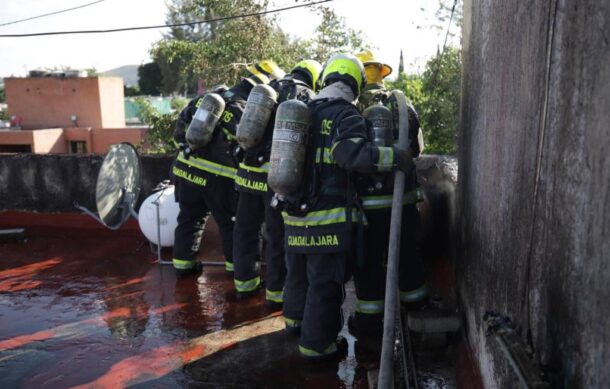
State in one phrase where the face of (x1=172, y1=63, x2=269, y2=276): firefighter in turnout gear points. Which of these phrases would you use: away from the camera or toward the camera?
away from the camera

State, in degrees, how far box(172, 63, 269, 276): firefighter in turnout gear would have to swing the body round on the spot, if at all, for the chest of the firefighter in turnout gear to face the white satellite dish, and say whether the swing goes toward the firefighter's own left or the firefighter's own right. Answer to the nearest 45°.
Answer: approximately 90° to the firefighter's own left

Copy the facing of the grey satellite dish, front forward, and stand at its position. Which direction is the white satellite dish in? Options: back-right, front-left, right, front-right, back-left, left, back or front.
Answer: back

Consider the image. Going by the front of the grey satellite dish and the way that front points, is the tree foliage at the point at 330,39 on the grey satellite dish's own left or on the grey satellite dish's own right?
on the grey satellite dish's own right

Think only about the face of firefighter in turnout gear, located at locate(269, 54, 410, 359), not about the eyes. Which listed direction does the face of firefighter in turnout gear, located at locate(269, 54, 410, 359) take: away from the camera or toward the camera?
away from the camera

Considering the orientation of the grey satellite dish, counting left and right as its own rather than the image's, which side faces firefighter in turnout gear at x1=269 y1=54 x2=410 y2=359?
back

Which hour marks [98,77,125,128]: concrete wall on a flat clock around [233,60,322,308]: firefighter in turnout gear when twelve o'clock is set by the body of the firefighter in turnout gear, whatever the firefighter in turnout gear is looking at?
The concrete wall is roughly at 10 o'clock from the firefighter in turnout gear.

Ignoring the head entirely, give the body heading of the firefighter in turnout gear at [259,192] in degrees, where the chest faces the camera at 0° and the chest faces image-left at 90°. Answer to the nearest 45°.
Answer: approximately 225°

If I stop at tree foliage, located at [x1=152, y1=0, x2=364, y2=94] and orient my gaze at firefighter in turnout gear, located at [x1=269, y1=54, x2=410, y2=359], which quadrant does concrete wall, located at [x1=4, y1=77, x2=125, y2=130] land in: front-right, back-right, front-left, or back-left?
back-right

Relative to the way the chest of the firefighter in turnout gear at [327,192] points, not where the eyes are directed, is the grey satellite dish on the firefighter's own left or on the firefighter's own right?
on the firefighter's own left

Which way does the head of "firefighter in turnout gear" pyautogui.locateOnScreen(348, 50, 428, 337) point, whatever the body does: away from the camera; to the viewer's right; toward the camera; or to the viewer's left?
away from the camera
